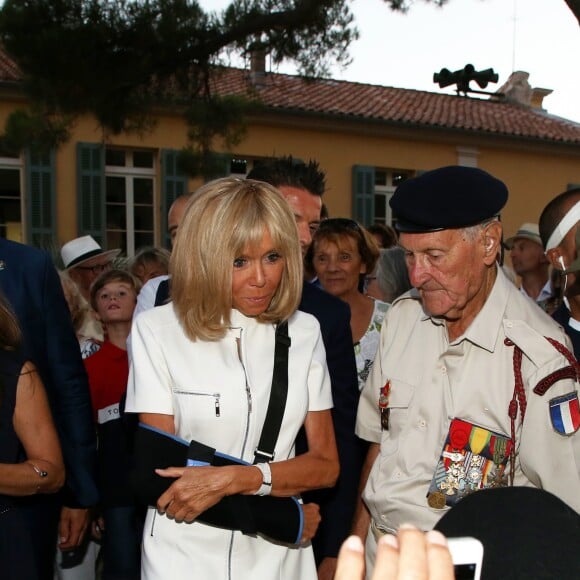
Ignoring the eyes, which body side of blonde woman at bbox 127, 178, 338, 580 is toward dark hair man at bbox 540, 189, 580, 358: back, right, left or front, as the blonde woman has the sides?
left

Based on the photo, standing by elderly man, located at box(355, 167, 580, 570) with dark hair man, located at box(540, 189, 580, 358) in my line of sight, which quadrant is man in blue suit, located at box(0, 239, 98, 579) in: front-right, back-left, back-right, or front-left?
back-left

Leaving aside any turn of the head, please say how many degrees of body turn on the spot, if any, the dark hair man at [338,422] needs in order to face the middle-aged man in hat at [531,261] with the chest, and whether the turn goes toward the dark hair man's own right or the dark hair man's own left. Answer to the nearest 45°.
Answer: approximately 90° to the dark hair man's own left

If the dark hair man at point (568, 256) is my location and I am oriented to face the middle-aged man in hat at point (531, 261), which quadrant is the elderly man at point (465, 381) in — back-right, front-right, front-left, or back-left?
back-left

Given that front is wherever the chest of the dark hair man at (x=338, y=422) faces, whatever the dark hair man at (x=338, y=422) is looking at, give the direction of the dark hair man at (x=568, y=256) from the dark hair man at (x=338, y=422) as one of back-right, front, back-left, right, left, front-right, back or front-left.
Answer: front-left

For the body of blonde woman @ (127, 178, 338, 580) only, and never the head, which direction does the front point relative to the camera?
toward the camera

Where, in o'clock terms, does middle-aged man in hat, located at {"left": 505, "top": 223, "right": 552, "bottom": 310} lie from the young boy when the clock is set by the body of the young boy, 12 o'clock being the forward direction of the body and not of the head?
The middle-aged man in hat is roughly at 8 o'clock from the young boy.

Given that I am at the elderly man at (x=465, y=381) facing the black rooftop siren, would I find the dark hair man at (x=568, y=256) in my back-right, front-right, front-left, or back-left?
front-right

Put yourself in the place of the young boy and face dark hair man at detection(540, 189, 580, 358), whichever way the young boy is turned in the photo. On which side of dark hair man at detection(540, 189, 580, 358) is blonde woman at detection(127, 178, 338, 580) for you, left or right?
right

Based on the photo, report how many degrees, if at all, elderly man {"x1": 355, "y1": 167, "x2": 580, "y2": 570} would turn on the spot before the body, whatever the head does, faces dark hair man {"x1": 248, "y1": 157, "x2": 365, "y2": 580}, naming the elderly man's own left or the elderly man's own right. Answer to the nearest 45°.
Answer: approximately 90° to the elderly man's own right

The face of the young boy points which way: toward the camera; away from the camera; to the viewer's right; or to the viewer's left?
toward the camera

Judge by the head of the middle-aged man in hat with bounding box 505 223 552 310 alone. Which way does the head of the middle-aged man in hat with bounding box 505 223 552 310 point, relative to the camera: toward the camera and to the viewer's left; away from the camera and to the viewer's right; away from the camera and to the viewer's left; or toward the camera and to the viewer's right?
toward the camera and to the viewer's left
